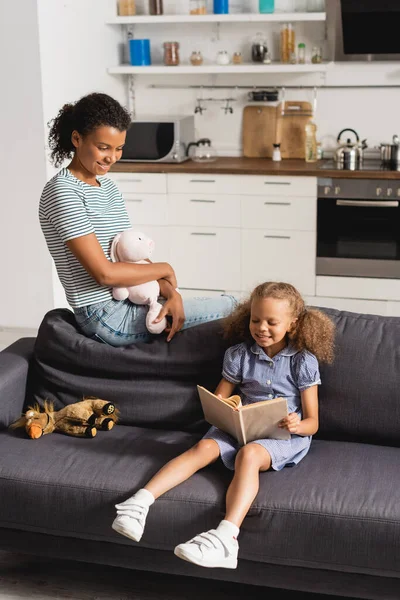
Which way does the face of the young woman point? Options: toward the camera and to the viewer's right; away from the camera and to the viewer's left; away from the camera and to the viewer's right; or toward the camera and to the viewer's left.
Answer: toward the camera and to the viewer's right

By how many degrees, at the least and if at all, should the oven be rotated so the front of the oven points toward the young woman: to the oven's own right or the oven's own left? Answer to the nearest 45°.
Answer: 0° — it already faces them

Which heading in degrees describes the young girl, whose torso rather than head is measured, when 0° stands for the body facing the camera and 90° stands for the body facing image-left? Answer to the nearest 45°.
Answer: approximately 45°

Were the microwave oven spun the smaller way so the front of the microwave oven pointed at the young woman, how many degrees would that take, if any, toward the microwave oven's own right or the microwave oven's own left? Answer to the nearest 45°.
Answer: approximately 45° to the microwave oven's own left

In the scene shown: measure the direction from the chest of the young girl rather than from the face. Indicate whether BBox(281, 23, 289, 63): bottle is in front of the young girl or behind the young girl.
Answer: behind

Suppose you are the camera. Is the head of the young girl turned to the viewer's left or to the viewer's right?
to the viewer's left

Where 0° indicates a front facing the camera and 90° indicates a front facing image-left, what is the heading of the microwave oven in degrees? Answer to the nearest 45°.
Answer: approximately 45°

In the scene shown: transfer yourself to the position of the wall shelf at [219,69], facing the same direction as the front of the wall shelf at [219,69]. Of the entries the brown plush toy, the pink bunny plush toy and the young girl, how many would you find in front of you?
3
